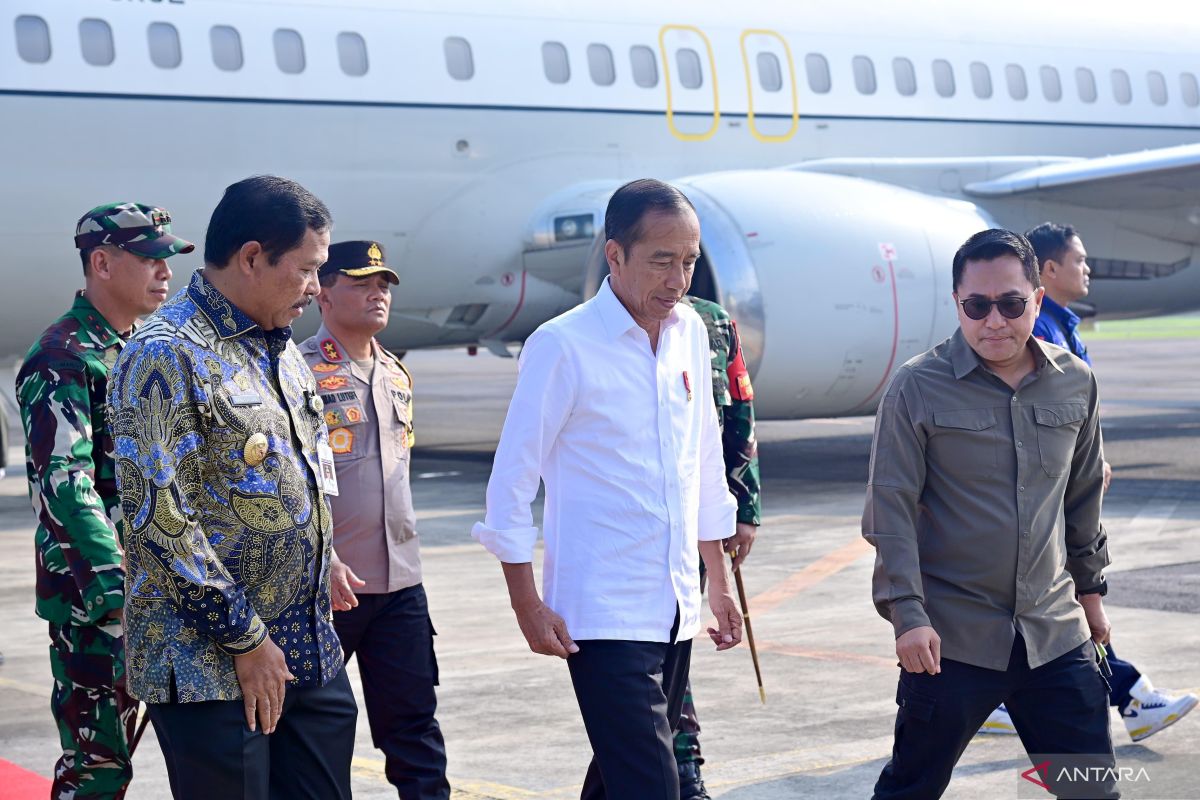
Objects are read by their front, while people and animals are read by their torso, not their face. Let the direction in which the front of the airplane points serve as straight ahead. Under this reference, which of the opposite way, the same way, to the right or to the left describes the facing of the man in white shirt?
to the left

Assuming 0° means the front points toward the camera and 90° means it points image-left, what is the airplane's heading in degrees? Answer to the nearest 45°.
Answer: approximately 45°

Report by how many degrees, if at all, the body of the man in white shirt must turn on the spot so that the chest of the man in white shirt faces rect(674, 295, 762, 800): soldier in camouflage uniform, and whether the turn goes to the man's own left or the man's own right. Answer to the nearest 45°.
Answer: approximately 135° to the man's own left

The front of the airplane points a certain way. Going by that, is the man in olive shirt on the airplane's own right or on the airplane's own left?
on the airplane's own left

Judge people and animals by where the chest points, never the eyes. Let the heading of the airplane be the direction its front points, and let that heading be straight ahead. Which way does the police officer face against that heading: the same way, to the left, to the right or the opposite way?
to the left
